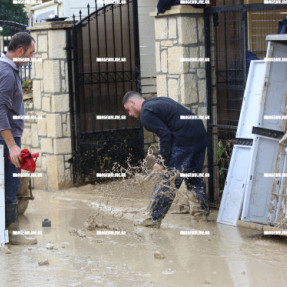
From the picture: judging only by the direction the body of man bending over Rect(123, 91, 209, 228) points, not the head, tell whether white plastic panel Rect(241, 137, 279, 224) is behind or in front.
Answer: behind

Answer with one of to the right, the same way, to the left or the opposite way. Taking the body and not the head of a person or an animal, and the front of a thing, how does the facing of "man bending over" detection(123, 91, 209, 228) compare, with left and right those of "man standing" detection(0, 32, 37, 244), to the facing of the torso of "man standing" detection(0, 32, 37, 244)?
the opposite way

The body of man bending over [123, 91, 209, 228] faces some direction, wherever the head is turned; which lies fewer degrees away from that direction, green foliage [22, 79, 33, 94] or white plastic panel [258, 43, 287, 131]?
the green foliage

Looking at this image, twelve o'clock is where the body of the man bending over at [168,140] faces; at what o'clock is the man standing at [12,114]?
the man standing at [12,114] is roughly at 11 o'clock from the man bending over at [168,140].

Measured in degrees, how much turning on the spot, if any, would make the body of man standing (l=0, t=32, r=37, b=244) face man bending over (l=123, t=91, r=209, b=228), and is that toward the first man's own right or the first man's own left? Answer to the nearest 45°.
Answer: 0° — they already face them

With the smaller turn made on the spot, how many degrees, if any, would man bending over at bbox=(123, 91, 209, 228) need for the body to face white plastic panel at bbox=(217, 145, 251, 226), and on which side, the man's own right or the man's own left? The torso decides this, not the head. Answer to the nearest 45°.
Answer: approximately 180°

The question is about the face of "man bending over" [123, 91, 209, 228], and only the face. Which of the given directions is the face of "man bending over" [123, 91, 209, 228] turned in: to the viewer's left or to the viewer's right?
to the viewer's left

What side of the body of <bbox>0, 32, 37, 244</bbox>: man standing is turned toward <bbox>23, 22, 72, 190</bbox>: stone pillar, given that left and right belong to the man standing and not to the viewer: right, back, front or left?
left

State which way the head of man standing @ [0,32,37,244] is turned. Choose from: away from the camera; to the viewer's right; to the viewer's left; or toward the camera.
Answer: to the viewer's right

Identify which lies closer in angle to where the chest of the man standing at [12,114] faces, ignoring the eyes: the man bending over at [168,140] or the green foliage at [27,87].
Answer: the man bending over

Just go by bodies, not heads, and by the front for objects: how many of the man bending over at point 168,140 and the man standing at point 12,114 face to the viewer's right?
1

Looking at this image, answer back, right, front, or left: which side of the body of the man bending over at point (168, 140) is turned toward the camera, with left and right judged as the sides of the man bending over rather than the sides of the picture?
left

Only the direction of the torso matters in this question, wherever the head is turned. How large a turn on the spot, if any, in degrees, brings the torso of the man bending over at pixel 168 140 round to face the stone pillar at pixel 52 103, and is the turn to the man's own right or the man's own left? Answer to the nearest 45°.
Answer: approximately 45° to the man's own right

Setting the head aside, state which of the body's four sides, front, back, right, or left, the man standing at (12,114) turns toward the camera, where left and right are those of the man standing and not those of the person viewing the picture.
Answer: right

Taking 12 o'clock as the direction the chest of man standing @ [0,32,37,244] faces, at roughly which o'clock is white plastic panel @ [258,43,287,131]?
The white plastic panel is roughly at 12 o'clock from the man standing.
